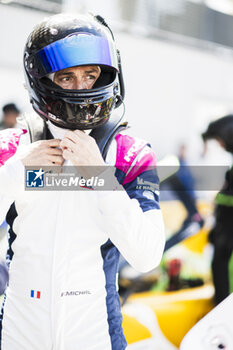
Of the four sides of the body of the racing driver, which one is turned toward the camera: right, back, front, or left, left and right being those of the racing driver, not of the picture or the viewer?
front
